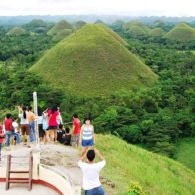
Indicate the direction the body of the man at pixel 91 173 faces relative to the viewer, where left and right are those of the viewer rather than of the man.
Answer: facing away from the viewer

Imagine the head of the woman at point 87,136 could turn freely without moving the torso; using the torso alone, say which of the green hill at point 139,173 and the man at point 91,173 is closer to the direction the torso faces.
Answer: the man

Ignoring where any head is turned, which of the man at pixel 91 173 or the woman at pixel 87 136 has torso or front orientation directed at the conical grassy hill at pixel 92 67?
the man

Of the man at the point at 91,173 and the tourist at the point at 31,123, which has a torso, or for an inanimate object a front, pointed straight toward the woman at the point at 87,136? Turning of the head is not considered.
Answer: the man

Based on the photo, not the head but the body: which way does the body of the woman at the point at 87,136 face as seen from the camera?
toward the camera

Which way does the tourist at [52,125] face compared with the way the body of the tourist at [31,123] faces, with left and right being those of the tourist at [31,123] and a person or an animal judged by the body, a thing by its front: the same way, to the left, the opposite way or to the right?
the same way

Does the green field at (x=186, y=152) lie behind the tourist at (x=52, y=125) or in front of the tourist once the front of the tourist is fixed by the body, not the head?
in front

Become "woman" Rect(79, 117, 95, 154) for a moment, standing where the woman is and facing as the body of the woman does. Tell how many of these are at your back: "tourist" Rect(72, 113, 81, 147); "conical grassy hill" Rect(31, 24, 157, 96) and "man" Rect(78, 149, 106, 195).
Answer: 2

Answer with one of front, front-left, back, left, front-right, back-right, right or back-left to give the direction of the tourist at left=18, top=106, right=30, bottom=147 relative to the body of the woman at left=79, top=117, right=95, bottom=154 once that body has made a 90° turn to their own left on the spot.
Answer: back-left
